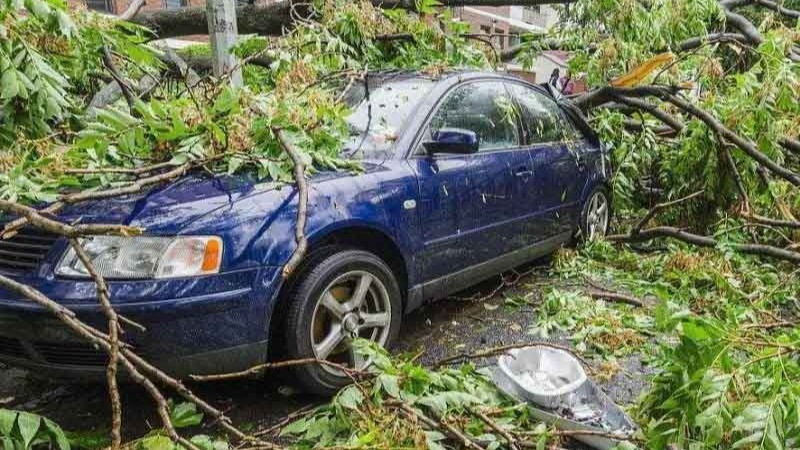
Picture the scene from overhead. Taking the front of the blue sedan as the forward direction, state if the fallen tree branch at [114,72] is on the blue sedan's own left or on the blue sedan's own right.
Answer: on the blue sedan's own right

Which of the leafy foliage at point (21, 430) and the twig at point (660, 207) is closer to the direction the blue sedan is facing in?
the leafy foliage

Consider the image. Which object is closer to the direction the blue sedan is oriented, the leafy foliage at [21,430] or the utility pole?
the leafy foliage

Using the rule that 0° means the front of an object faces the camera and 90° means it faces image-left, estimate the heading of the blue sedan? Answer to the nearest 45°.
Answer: approximately 45°

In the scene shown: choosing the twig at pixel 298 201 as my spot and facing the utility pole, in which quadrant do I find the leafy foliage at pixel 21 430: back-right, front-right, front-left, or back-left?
back-left

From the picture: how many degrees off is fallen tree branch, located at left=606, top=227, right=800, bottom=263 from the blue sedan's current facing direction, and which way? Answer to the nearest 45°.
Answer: approximately 180°

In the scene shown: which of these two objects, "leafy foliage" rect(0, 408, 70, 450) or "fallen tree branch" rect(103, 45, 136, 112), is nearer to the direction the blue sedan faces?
the leafy foliage

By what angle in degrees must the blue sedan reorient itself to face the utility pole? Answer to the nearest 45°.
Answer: approximately 135° to its right

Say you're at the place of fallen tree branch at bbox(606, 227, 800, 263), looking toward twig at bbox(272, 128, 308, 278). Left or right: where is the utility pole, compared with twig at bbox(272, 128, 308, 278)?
right
